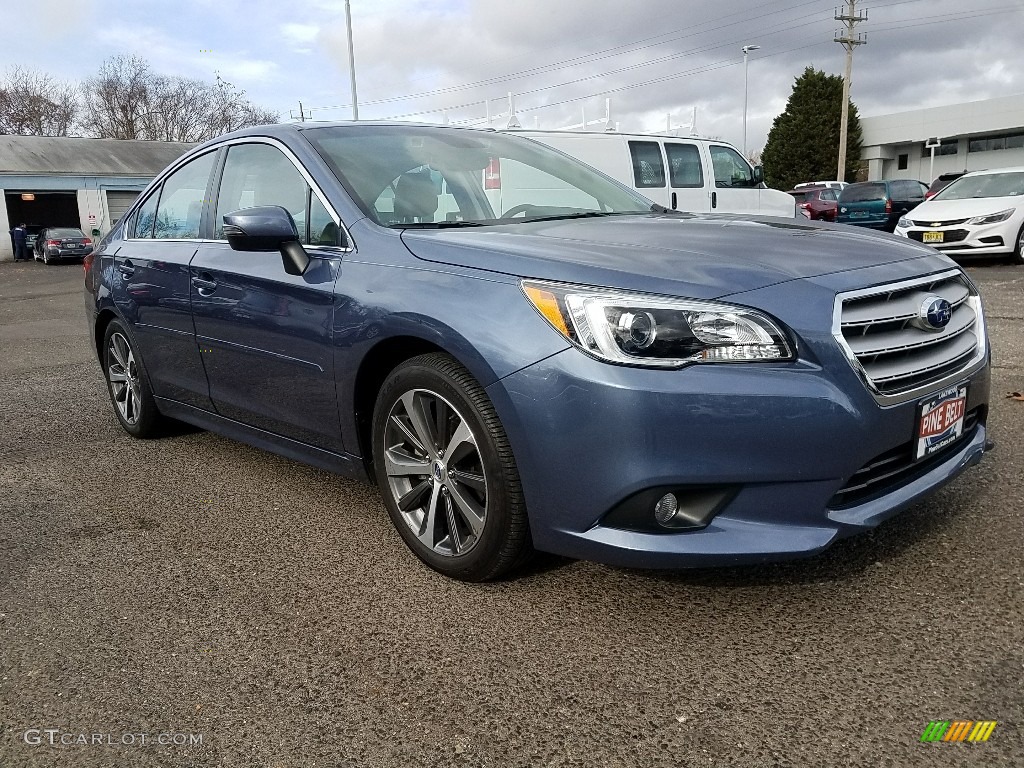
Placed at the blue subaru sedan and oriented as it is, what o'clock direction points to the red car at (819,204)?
The red car is roughly at 8 o'clock from the blue subaru sedan.

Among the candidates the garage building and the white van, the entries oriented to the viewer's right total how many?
1

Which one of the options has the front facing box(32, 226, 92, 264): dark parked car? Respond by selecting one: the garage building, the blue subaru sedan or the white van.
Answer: the garage building

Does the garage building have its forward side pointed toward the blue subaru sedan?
yes

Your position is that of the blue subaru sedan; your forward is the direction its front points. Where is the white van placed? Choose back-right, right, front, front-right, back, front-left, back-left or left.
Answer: back-left

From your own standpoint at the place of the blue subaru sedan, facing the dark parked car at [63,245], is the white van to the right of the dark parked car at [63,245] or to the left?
right

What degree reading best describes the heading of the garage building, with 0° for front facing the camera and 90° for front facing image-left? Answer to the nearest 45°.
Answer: approximately 0°

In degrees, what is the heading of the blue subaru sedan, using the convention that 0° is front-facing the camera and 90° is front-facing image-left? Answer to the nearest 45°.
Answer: approximately 315°

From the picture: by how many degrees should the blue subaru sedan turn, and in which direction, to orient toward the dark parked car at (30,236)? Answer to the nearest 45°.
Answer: approximately 180°

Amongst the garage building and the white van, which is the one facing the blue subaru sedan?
the garage building

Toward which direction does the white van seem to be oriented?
to the viewer's right
